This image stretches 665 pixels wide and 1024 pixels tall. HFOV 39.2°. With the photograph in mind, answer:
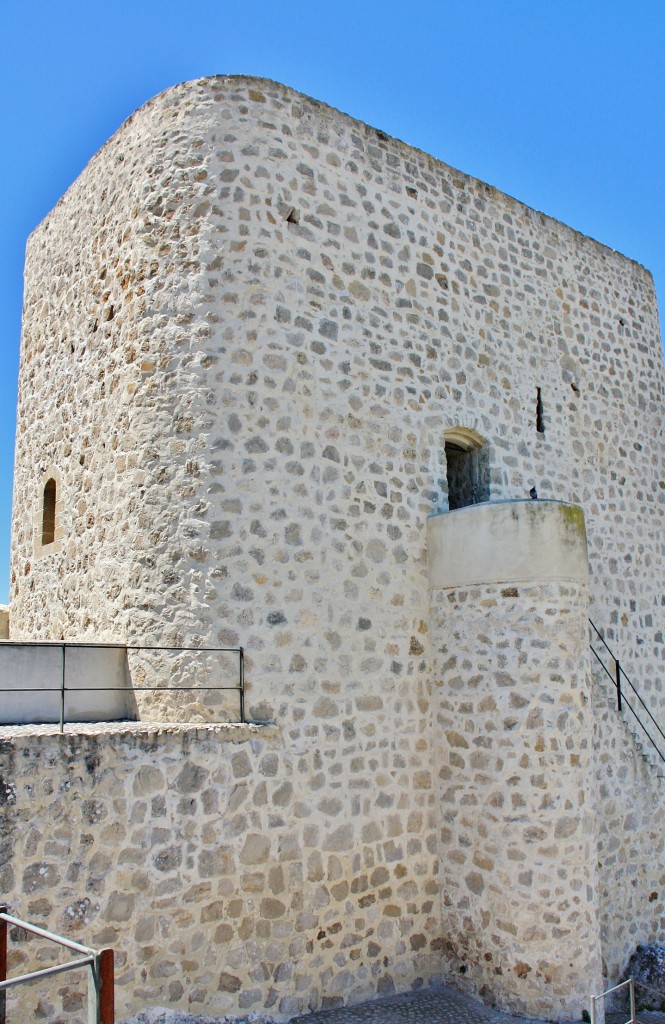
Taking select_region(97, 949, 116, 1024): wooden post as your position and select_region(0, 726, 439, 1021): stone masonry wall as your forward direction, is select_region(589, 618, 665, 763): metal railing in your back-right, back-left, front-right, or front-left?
front-right

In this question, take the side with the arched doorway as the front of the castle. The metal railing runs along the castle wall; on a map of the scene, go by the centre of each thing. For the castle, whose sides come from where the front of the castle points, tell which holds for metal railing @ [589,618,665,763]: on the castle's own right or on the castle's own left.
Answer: on the castle's own left

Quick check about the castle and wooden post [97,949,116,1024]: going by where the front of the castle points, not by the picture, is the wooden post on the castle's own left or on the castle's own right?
on the castle's own right

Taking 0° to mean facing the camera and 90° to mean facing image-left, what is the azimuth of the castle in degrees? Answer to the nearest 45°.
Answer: approximately 315°

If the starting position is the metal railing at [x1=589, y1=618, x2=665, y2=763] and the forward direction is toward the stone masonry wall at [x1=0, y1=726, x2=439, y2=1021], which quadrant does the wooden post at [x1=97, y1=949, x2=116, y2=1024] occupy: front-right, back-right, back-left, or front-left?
front-left
